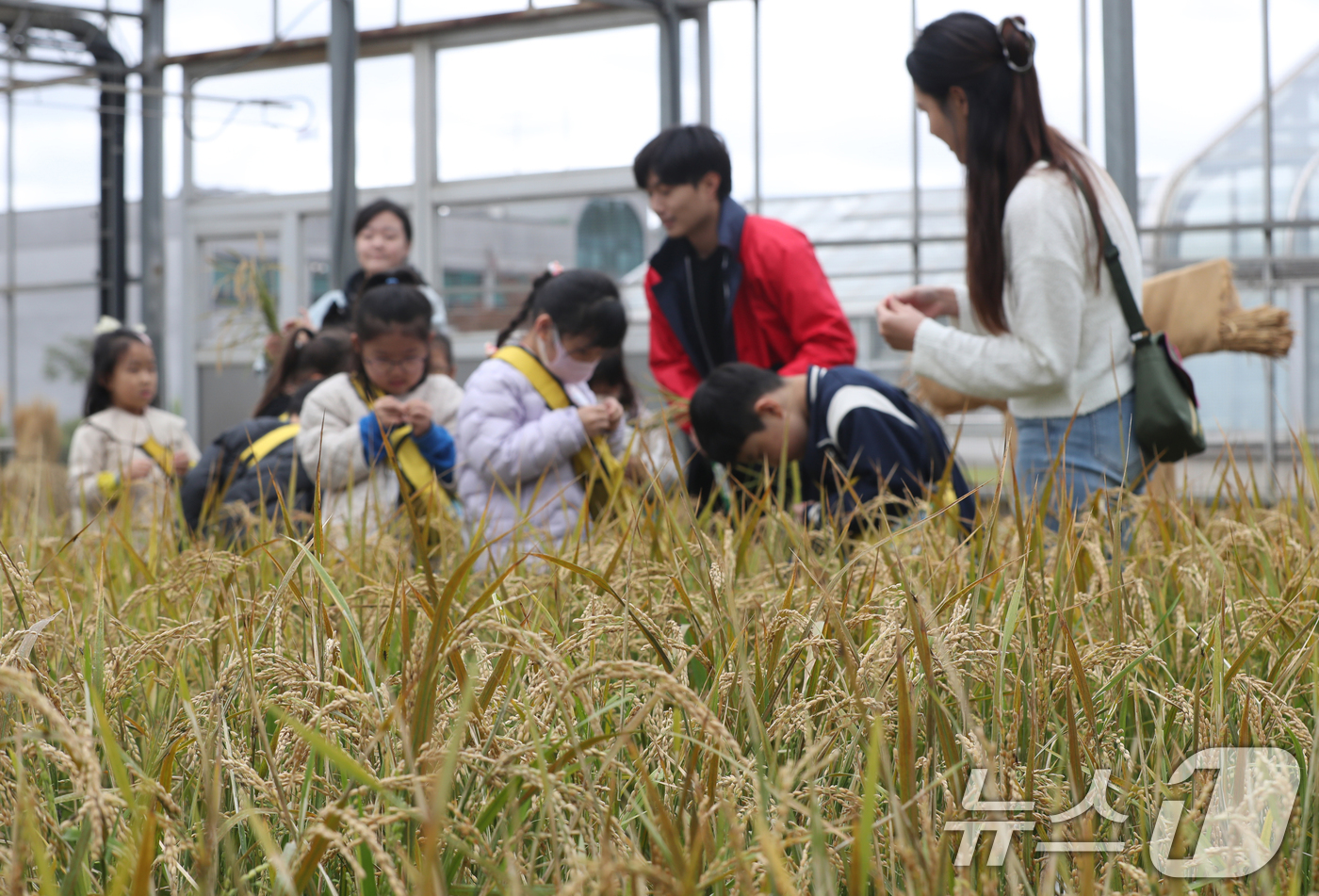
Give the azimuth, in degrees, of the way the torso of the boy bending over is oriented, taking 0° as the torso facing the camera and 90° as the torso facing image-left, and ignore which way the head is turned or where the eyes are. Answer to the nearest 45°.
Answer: approximately 90°

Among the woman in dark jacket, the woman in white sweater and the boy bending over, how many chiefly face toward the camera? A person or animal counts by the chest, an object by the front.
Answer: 1

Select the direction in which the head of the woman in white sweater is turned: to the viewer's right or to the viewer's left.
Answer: to the viewer's left

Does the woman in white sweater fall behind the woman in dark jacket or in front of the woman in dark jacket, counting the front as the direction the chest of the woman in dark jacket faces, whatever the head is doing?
in front

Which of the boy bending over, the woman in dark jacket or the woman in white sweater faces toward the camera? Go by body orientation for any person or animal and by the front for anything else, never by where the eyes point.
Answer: the woman in dark jacket

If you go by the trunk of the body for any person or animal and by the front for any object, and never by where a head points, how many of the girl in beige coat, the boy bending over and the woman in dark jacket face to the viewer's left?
1

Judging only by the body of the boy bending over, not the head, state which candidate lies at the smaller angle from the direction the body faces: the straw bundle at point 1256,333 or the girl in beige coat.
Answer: the girl in beige coat

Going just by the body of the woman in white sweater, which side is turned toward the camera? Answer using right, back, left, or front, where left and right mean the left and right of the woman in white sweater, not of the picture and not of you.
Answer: left
